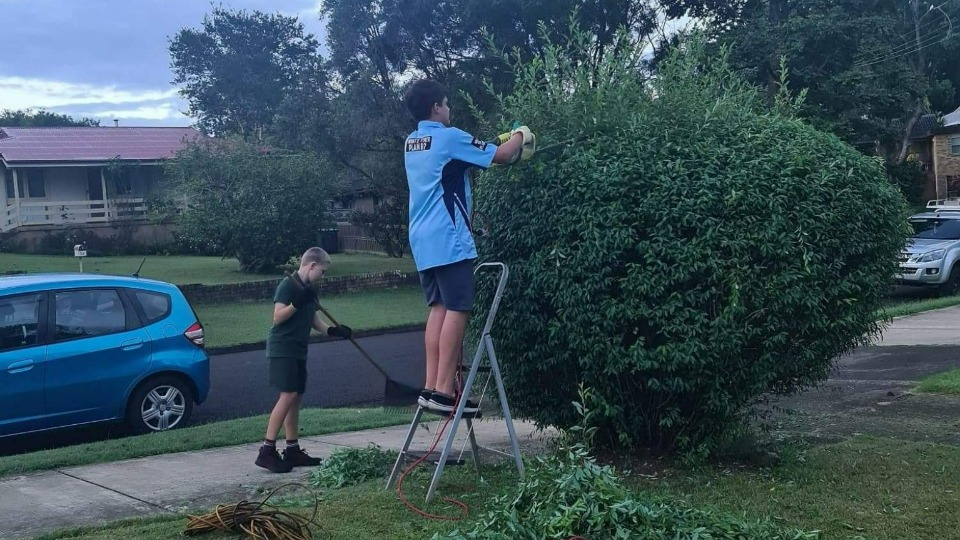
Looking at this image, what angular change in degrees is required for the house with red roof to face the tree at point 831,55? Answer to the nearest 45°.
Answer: approximately 45° to its left

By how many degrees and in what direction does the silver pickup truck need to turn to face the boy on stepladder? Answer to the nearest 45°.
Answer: approximately 45° to its left

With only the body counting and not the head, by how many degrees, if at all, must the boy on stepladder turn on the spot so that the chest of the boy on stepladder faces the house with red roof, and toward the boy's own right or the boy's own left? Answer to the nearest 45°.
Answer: approximately 90° to the boy's own left

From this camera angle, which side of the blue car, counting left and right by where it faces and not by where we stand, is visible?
left

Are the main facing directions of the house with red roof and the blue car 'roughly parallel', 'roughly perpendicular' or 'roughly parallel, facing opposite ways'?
roughly perpendicular

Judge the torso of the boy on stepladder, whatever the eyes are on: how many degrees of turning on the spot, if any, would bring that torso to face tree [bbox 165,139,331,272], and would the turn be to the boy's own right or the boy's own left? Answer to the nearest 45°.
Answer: approximately 45° to the boy's own left

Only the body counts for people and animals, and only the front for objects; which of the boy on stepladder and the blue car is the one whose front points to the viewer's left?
the blue car

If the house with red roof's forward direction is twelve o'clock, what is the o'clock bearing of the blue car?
The blue car is roughly at 12 o'clock from the house with red roof.

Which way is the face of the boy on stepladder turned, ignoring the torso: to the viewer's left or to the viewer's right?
to the viewer's right

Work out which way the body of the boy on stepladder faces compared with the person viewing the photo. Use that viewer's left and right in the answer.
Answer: facing away from the viewer and to the right of the viewer

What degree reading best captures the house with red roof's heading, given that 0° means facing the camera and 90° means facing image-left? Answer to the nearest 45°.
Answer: approximately 0°

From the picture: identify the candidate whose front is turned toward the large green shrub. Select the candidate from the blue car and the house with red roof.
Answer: the house with red roof
